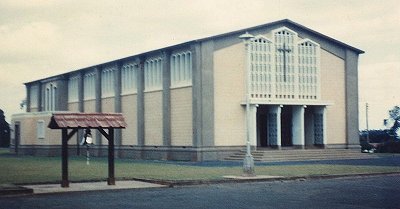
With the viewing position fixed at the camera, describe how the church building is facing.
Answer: facing the viewer and to the right of the viewer

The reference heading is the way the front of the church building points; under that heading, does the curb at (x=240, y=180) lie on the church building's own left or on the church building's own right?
on the church building's own right

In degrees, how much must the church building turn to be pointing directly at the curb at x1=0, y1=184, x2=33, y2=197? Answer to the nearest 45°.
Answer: approximately 45° to its right

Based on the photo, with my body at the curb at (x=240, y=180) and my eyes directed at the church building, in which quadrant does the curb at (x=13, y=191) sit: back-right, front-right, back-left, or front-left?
back-left
